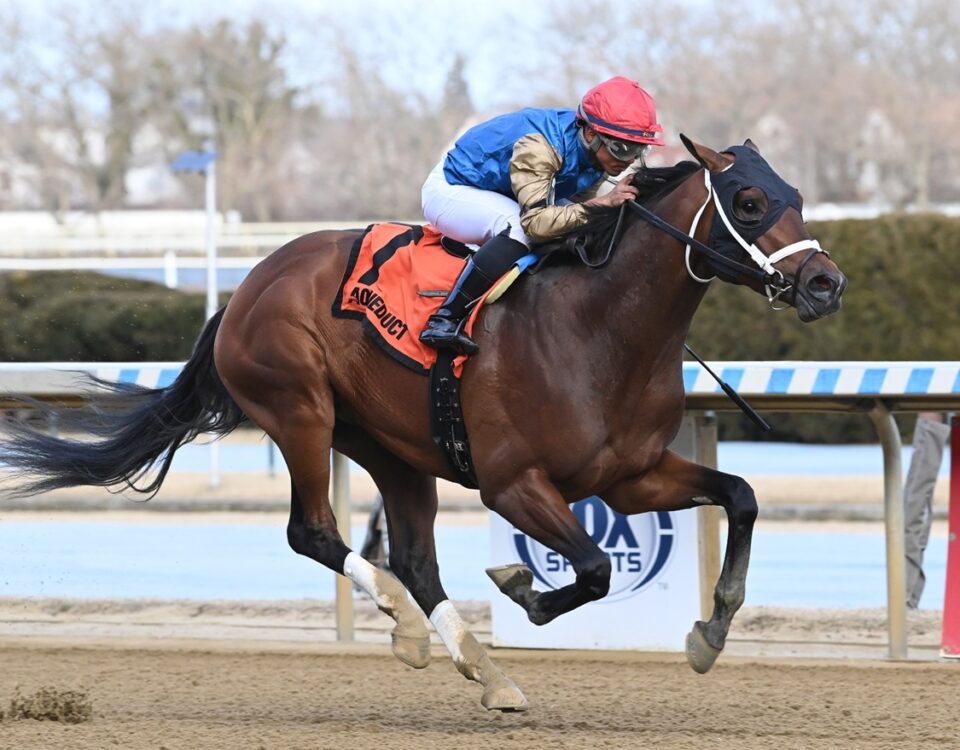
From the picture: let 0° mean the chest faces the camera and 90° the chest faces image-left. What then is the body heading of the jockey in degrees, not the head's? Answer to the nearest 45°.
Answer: approximately 270°

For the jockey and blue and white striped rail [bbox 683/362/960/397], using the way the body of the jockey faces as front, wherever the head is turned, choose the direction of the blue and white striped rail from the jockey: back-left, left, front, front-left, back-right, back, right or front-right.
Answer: front-left

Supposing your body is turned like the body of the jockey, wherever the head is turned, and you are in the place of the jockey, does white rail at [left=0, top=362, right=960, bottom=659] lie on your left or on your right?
on your left
